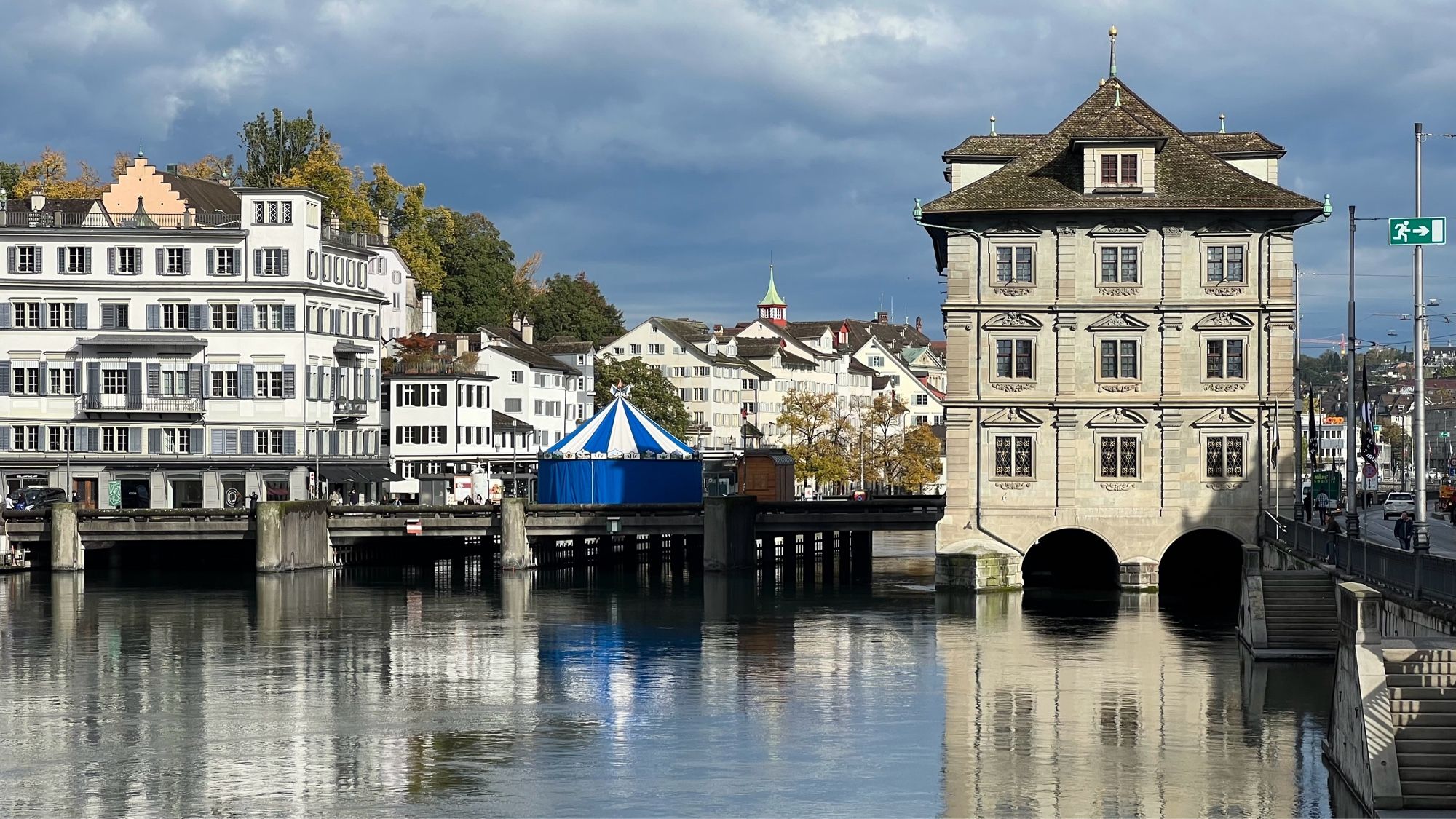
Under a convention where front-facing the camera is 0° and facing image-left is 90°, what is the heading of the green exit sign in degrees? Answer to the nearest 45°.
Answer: approximately 0°

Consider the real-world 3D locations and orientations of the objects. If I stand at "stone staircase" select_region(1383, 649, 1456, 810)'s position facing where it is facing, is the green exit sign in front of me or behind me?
behind

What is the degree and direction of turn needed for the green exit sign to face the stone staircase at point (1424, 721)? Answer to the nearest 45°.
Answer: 0° — it already faces it
